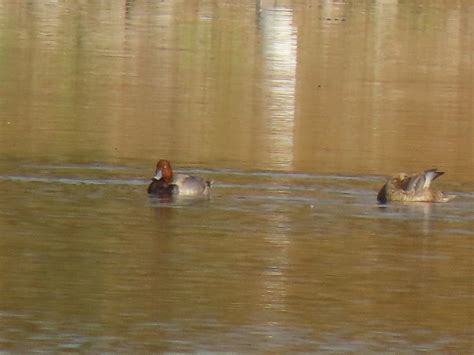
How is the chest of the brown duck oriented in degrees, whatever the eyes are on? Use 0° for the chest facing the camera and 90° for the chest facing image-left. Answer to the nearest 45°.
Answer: approximately 90°

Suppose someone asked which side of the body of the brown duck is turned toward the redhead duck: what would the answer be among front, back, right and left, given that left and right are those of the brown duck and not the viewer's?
front
